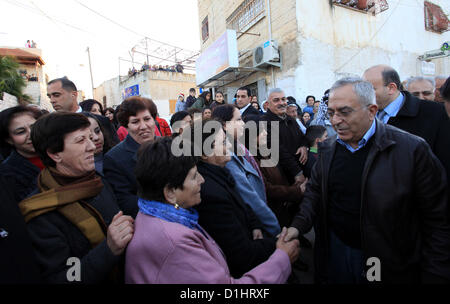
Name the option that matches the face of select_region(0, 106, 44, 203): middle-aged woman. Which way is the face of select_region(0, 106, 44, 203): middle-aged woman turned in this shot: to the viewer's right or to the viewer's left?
to the viewer's right

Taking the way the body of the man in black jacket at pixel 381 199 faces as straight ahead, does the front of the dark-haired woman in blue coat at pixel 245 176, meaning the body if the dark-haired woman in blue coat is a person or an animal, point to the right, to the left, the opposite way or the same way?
the opposite way

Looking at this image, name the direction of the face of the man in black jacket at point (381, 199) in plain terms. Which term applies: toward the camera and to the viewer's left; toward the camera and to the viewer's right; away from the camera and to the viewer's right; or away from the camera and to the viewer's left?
toward the camera and to the viewer's left

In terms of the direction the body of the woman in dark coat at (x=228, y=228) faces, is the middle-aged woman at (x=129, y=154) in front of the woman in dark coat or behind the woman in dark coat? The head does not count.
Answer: behind

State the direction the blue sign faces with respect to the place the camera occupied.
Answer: facing the viewer and to the left of the viewer

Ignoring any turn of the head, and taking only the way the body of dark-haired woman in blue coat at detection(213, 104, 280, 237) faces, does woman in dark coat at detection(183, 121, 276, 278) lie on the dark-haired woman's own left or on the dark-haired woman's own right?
on the dark-haired woman's own right

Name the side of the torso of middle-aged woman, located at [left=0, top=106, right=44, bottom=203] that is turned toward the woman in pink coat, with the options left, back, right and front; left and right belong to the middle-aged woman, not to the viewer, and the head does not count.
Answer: front

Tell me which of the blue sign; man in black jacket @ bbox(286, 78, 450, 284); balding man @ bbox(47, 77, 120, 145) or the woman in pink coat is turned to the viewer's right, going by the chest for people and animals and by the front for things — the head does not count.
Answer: the woman in pink coat

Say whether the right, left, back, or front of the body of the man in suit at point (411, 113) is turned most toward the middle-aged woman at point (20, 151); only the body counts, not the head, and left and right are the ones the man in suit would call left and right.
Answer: front

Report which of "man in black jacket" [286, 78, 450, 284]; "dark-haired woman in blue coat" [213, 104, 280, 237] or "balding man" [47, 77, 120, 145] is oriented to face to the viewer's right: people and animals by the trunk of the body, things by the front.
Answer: the dark-haired woman in blue coat

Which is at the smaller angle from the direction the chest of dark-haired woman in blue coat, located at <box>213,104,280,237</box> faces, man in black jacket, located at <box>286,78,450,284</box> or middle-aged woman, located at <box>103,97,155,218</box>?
the man in black jacket

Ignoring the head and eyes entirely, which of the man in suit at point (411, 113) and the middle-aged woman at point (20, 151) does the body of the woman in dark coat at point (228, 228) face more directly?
the man in suit

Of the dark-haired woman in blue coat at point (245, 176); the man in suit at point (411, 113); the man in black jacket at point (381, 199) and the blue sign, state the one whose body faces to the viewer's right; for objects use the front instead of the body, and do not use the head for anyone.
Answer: the dark-haired woman in blue coat

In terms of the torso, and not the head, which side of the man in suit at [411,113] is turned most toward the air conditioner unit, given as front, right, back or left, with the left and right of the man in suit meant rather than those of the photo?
right

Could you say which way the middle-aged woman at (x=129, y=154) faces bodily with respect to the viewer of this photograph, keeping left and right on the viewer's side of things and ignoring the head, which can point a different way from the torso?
facing the viewer and to the right of the viewer

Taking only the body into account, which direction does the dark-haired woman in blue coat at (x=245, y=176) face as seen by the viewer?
to the viewer's right

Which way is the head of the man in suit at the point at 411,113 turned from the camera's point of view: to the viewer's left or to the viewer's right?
to the viewer's left

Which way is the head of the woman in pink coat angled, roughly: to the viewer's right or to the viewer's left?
to the viewer's right
